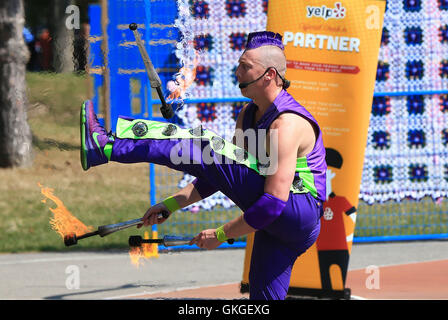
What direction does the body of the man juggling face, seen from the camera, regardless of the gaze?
to the viewer's left

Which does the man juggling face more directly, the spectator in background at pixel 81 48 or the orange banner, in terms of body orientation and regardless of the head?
the spectator in background

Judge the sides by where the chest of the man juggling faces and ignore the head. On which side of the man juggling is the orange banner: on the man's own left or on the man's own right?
on the man's own right

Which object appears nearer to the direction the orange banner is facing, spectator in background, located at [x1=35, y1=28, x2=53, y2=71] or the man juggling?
the man juggling

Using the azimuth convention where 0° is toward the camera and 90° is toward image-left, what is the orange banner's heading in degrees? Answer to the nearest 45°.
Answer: approximately 0°

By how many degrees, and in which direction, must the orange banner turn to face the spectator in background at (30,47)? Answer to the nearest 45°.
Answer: approximately 90° to its right

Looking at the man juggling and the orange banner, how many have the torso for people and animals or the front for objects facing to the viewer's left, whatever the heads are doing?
1

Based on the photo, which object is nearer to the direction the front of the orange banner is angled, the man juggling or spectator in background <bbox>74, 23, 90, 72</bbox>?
the man juggling

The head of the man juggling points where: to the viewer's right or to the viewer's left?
to the viewer's left

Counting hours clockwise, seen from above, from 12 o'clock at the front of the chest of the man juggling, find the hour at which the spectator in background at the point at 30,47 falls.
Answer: The spectator in background is roughly at 2 o'clock from the man juggling.

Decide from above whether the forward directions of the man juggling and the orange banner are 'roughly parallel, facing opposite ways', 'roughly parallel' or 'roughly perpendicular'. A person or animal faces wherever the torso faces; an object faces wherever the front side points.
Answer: roughly perpendicular

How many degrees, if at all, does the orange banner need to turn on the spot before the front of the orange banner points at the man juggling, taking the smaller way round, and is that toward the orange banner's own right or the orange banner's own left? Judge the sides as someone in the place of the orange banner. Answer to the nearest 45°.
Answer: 0° — it already faces them

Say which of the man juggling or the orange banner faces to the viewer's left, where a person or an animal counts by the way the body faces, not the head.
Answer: the man juggling
